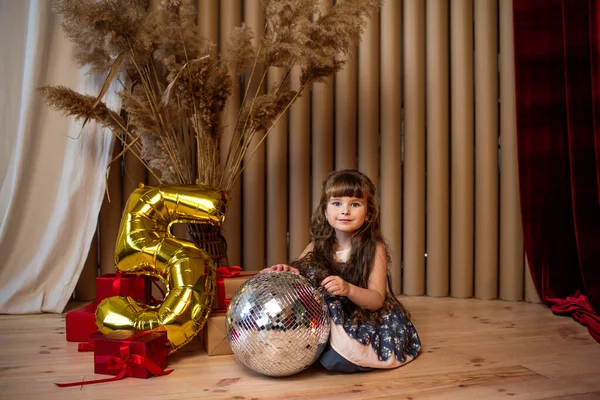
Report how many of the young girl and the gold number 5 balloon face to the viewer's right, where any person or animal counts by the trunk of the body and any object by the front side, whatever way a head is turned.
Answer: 0

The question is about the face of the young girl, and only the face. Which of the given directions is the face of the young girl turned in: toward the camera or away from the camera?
toward the camera

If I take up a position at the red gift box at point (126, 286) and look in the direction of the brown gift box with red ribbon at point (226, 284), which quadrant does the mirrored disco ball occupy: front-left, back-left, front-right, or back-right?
front-right

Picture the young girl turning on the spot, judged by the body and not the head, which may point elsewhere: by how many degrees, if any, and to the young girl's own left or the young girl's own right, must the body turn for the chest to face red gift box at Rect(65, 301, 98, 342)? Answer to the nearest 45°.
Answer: approximately 45° to the young girl's own right

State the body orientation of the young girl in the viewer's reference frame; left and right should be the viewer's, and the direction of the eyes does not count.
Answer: facing the viewer and to the left of the viewer

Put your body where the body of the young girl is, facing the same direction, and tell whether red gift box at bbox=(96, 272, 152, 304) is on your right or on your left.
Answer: on your right

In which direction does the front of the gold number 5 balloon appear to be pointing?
toward the camera
